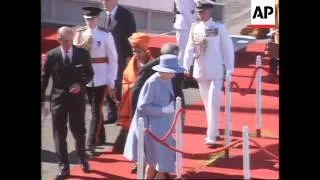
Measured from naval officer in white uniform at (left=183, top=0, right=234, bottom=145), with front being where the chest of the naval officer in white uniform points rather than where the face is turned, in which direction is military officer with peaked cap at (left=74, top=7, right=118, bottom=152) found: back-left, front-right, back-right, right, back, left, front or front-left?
right

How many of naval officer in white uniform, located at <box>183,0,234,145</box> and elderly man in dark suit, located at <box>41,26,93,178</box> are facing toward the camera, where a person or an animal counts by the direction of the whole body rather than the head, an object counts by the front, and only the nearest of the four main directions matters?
2

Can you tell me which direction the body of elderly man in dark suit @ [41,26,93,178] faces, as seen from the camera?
toward the camera

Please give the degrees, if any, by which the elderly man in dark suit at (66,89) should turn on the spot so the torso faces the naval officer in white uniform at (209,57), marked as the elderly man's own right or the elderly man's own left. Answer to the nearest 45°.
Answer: approximately 90° to the elderly man's own left

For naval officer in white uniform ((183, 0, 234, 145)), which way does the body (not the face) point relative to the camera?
toward the camera

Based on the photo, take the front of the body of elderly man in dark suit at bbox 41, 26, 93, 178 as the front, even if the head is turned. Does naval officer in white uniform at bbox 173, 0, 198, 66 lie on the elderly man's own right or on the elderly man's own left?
on the elderly man's own left

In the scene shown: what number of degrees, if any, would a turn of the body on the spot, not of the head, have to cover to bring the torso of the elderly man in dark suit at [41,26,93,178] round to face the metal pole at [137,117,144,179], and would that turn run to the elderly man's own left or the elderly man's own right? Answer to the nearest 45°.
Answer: approximately 45° to the elderly man's own left
